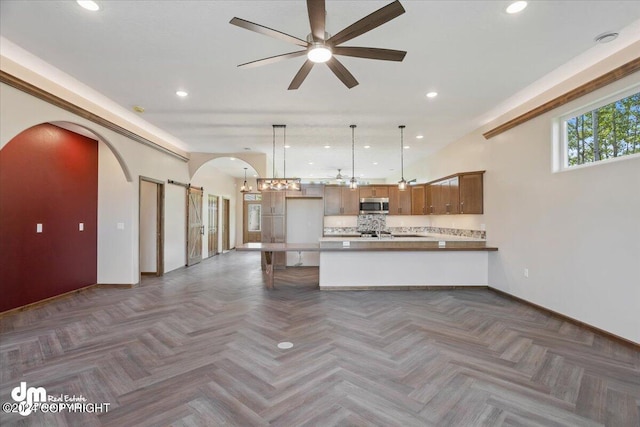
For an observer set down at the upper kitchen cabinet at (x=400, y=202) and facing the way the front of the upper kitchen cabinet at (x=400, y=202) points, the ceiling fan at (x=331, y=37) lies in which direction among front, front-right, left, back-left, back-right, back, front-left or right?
front

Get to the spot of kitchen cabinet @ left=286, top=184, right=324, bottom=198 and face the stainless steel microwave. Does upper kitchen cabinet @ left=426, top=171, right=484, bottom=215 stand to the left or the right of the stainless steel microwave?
right

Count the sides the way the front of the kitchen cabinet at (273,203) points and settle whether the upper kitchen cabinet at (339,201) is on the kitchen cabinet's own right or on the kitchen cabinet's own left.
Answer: on the kitchen cabinet's own left

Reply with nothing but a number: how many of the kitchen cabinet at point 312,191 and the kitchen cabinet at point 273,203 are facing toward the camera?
2

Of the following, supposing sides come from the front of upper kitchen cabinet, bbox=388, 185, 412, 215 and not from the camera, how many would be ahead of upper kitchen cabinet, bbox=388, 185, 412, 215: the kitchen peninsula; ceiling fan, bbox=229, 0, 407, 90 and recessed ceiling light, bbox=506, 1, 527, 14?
3

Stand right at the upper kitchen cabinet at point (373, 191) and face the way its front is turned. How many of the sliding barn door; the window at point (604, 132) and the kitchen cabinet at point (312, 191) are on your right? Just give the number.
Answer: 2

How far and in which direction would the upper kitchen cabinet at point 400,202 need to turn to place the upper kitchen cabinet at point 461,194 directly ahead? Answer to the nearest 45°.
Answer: approximately 45° to its left

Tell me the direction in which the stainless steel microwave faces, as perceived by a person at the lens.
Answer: facing the viewer

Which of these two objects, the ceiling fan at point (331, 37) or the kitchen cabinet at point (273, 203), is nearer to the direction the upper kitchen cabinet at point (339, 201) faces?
the ceiling fan

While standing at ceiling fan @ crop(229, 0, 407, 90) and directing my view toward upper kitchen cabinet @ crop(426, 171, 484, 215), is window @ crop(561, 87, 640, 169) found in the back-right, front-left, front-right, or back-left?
front-right

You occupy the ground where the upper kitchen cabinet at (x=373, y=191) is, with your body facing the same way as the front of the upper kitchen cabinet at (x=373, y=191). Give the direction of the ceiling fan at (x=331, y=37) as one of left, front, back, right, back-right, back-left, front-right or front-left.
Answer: front

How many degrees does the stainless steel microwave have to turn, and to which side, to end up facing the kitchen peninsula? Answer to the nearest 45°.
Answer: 0° — it already faces it

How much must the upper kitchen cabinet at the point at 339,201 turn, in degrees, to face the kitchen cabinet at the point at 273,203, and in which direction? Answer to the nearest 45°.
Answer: approximately 90° to its right

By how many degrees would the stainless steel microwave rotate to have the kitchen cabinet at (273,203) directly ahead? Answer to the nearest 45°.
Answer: approximately 90° to its right

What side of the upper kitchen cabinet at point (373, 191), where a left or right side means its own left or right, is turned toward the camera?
front
